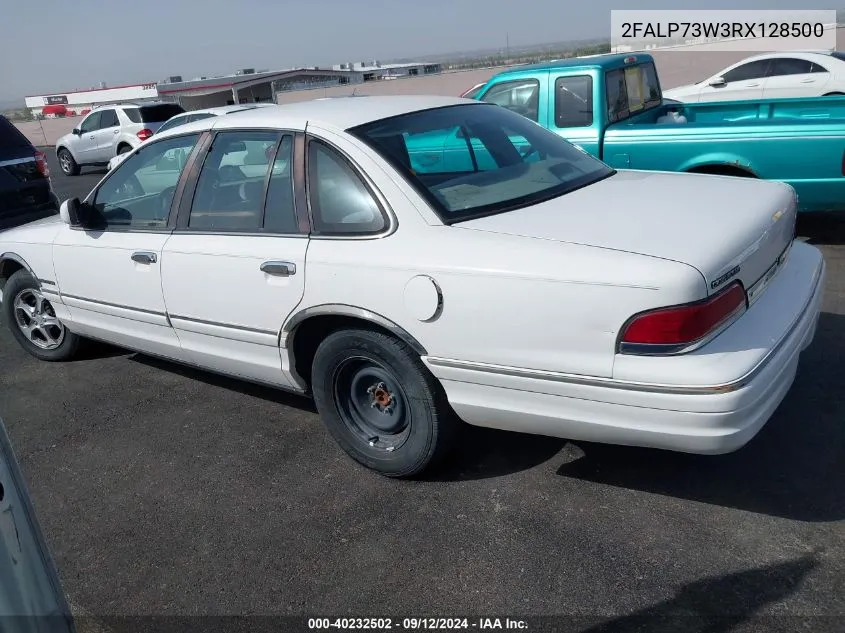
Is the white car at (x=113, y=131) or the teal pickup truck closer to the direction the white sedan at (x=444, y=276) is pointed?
the white car

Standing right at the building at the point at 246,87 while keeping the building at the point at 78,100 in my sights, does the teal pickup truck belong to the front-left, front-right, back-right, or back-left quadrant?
back-left

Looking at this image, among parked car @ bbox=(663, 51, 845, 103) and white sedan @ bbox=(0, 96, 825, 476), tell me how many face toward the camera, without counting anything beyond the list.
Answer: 0

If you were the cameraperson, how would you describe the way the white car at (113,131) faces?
facing away from the viewer and to the left of the viewer

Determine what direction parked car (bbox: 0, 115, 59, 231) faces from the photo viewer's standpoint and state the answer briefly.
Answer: facing away from the viewer and to the left of the viewer

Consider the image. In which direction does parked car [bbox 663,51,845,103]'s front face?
to the viewer's left

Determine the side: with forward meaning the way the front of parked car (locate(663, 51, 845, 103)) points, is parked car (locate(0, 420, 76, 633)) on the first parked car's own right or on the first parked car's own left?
on the first parked car's own left

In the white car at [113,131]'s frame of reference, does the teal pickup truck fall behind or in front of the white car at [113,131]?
behind

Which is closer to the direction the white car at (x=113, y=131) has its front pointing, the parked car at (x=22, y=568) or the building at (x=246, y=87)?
the building

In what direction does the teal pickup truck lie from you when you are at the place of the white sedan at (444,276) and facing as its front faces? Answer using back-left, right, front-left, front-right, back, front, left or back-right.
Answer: right

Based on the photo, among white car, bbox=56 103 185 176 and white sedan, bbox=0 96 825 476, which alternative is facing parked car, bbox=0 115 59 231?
the white sedan

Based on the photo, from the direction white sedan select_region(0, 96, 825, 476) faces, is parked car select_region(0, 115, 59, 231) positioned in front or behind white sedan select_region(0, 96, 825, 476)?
in front

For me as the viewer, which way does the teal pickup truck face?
facing away from the viewer and to the left of the viewer

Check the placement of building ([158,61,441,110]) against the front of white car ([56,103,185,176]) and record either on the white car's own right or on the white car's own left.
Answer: on the white car's own right

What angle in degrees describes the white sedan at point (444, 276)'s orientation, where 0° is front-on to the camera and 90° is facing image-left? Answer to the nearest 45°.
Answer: approximately 135°
